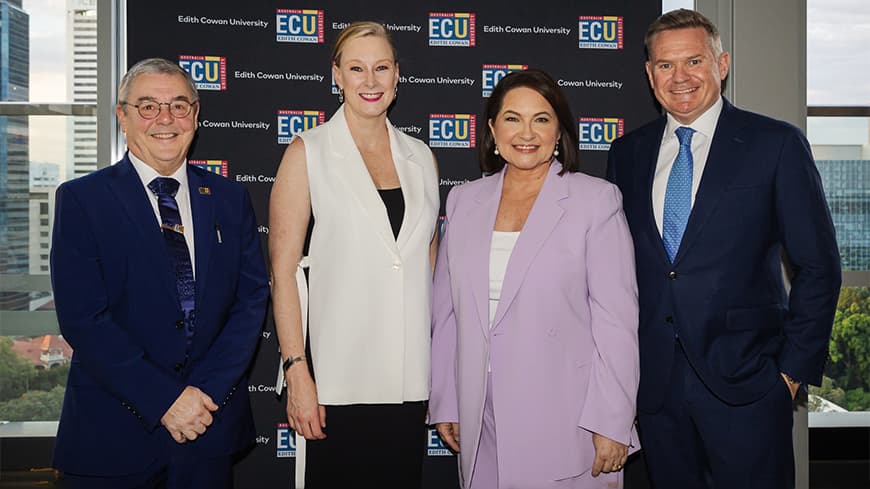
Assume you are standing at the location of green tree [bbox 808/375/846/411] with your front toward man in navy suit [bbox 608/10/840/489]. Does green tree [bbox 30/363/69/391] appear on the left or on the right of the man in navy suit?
right

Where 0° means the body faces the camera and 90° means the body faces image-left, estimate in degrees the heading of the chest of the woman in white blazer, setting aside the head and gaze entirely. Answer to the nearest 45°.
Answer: approximately 315°

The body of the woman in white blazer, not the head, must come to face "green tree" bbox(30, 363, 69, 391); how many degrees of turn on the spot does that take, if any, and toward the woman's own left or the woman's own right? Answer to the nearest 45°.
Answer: approximately 180°

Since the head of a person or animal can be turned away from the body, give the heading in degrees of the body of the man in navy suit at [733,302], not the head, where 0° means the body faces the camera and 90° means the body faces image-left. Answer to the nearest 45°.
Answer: approximately 45°

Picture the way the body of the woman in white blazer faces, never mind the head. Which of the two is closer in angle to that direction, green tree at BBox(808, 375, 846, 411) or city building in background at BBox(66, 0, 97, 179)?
the green tree

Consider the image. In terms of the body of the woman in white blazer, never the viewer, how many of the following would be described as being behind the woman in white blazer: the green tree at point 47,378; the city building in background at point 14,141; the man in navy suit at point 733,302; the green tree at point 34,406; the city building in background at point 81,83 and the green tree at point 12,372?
5

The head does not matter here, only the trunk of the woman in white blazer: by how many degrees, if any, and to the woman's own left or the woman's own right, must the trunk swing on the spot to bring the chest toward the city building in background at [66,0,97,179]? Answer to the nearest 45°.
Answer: approximately 180°
